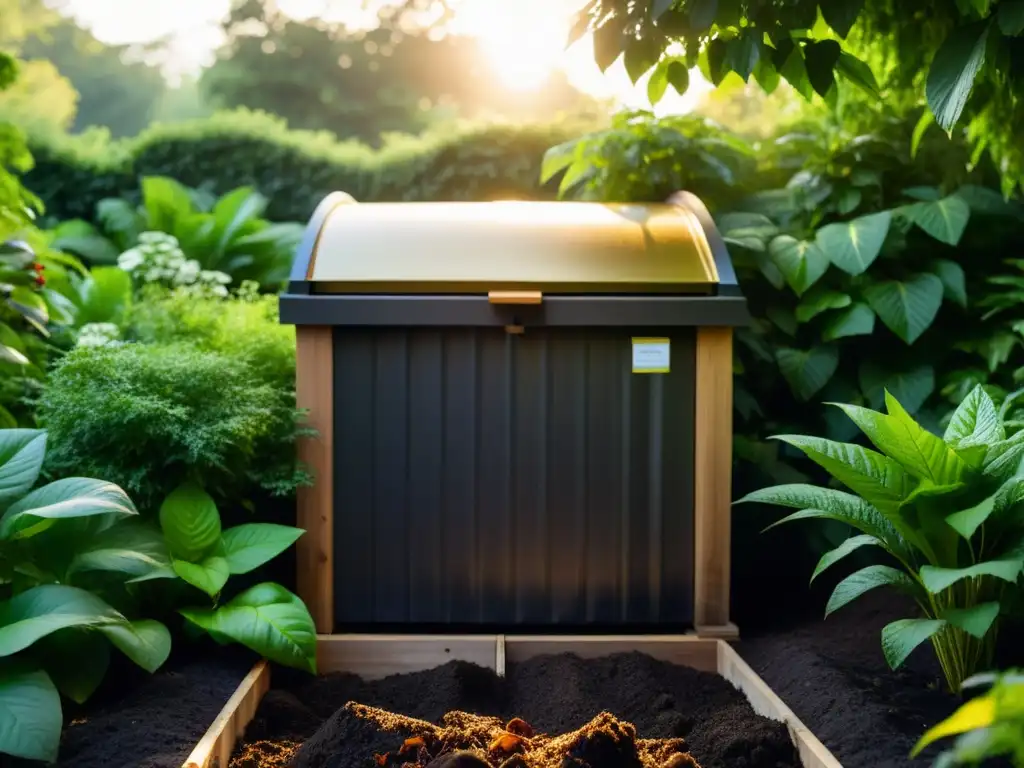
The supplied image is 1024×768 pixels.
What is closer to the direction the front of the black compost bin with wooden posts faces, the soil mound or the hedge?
the soil mound

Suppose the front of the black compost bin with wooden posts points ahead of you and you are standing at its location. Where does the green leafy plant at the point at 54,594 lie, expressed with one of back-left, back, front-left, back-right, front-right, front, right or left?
front-right

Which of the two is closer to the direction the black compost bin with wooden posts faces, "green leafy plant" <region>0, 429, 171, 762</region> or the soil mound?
the soil mound

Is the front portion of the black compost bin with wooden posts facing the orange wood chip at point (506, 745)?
yes

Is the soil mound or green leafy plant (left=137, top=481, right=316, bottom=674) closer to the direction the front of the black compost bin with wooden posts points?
the soil mound

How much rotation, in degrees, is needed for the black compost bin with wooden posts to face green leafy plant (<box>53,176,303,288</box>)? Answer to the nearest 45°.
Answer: approximately 135° to its right

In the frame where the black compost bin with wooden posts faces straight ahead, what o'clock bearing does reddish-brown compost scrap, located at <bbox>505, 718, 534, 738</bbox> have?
The reddish-brown compost scrap is roughly at 12 o'clock from the black compost bin with wooden posts.

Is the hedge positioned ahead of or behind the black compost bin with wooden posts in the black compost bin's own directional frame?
behind

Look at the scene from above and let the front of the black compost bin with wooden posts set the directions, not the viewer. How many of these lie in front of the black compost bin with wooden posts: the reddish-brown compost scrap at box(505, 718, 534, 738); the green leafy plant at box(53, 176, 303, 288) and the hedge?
1

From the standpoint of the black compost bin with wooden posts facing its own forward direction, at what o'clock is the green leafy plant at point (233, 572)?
The green leafy plant is roughly at 2 o'clock from the black compost bin with wooden posts.

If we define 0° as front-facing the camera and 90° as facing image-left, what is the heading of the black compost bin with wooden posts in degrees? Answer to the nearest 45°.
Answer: approximately 0°

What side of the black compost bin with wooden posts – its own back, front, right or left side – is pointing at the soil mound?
front
